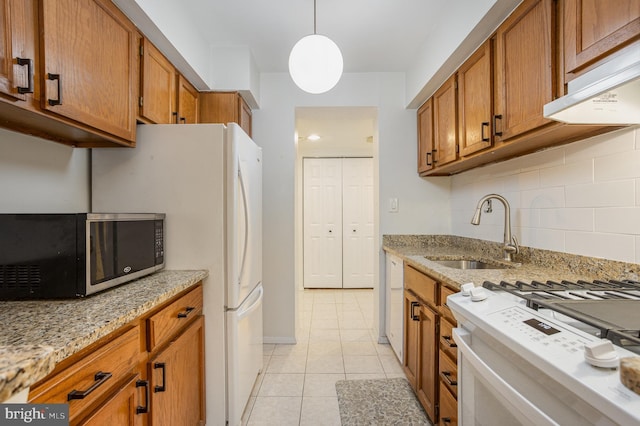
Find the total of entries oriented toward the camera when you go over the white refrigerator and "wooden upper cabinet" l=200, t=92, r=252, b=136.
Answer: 0

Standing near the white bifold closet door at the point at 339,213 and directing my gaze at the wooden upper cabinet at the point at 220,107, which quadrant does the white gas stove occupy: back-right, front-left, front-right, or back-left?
front-left

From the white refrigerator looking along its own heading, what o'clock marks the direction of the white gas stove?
The white gas stove is roughly at 2 o'clock from the white refrigerator.

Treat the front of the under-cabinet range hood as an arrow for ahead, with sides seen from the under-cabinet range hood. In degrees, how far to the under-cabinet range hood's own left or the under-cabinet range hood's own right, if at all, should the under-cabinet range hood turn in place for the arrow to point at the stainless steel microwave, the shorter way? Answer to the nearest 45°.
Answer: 0° — it already faces it

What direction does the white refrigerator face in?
to the viewer's right

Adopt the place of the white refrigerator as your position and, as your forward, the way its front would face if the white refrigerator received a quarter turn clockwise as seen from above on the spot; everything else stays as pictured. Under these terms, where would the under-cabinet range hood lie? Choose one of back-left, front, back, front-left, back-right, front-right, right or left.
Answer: front-left

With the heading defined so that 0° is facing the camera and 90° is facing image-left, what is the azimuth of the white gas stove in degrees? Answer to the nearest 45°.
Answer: approximately 45°

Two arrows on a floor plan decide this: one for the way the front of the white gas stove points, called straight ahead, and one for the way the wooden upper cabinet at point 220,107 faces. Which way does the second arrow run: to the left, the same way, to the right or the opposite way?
the opposite way

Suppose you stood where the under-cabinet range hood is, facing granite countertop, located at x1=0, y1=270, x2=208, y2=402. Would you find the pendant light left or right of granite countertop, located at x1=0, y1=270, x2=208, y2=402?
right

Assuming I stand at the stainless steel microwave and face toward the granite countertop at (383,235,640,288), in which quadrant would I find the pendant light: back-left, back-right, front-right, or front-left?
front-left

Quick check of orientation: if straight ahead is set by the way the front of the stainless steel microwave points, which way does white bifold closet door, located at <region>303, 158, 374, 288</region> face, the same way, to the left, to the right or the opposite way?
to the right

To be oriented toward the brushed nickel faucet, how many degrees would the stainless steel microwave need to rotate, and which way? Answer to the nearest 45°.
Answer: approximately 45° to its left

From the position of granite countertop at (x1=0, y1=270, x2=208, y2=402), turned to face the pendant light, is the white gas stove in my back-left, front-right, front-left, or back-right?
front-right

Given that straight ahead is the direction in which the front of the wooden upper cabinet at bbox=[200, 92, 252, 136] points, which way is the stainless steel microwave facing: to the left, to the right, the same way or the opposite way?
the same way

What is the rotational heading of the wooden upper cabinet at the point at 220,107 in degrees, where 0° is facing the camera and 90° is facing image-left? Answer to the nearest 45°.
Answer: approximately 270°

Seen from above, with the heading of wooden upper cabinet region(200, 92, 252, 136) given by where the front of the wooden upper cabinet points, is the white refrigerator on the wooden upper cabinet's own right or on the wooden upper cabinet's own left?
on the wooden upper cabinet's own right

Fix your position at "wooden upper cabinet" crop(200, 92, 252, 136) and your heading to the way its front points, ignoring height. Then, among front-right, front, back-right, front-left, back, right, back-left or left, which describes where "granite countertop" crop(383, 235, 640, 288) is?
front-right

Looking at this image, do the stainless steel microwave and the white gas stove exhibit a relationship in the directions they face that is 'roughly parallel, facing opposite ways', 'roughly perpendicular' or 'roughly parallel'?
roughly parallel, facing opposite ways

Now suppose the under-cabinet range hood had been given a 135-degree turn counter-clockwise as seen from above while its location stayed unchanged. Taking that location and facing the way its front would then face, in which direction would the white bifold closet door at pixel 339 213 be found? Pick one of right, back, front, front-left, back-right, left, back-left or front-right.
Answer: back-left

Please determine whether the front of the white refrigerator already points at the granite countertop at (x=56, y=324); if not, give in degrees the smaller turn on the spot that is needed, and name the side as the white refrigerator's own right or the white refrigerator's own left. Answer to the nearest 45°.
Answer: approximately 135° to the white refrigerator's own right

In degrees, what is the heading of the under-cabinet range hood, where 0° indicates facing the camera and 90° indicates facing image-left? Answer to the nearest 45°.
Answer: approximately 45°

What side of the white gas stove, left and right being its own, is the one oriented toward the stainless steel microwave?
front
